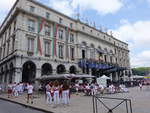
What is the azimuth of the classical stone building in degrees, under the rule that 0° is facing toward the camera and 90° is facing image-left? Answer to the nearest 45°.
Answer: approximately 315°
